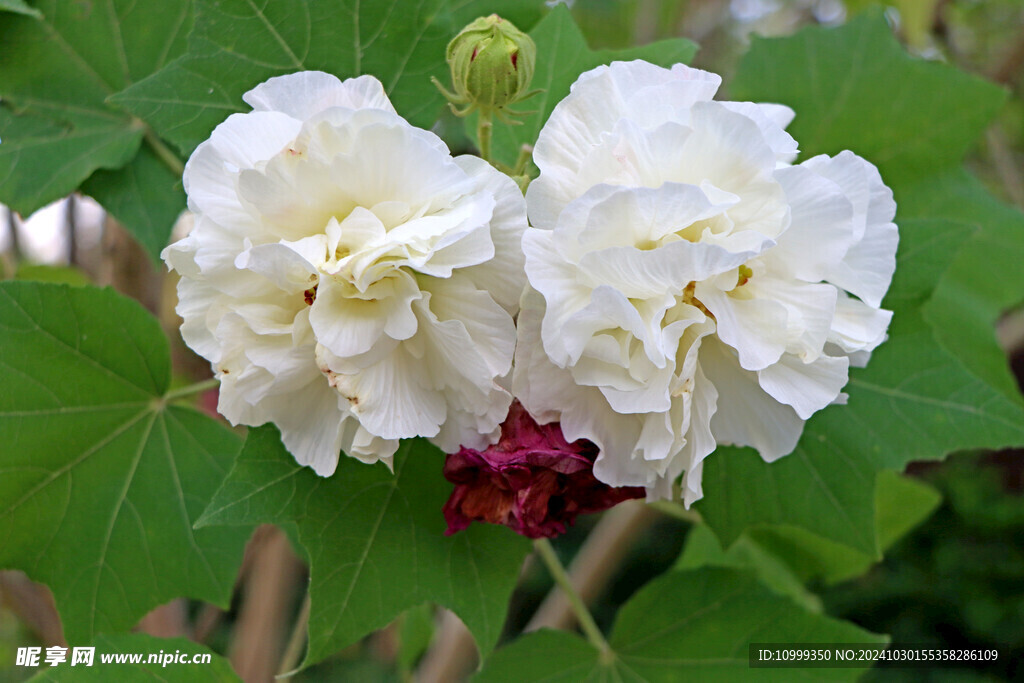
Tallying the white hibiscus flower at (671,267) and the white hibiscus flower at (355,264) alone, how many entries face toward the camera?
2

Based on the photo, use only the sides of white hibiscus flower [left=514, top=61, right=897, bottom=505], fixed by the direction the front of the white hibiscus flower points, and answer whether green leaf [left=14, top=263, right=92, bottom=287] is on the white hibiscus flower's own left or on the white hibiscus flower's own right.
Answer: on the white hibiscus flower's own right

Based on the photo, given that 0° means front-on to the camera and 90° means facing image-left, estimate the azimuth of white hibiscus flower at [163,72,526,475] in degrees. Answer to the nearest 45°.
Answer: approximately 0°
